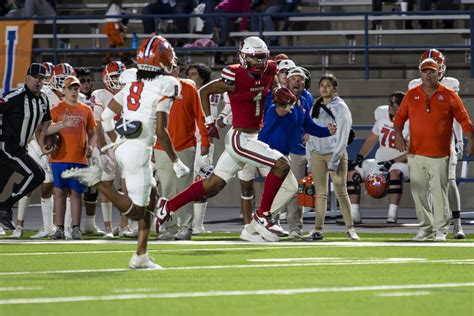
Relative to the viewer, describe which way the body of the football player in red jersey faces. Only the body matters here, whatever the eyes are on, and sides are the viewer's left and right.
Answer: facing the viewer and to the right of the viewer

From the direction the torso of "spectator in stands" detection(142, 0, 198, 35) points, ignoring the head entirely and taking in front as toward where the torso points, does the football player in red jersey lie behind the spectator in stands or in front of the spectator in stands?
in front

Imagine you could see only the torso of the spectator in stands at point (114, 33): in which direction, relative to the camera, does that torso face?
toward the camera

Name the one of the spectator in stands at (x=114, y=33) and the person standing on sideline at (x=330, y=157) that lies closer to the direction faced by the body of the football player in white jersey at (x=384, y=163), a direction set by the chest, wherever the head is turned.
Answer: the person standing on sideline

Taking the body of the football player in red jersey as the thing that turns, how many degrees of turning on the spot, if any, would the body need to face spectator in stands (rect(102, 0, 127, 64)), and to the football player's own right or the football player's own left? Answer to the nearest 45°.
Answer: approximately 135° to the football player's own left

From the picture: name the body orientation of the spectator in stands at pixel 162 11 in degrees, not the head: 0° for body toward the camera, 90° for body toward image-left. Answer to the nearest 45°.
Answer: approximately 0°

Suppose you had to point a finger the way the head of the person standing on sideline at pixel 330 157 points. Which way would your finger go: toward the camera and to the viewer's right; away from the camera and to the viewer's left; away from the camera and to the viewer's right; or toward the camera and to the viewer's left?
toward the camera and to the viewer's left

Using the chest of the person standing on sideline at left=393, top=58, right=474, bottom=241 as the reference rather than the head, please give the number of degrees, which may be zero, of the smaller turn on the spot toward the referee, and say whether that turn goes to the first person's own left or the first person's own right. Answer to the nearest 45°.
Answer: approximately 90° to the first person's own right

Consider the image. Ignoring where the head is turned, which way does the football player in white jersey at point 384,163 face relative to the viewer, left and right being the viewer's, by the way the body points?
facing the viewer

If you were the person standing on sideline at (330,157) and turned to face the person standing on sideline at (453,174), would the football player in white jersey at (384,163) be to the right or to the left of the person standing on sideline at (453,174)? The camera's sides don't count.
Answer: left

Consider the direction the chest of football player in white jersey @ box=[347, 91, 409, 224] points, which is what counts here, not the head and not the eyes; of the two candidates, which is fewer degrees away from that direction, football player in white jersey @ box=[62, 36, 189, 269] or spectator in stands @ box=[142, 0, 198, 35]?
the football player in white jersey
